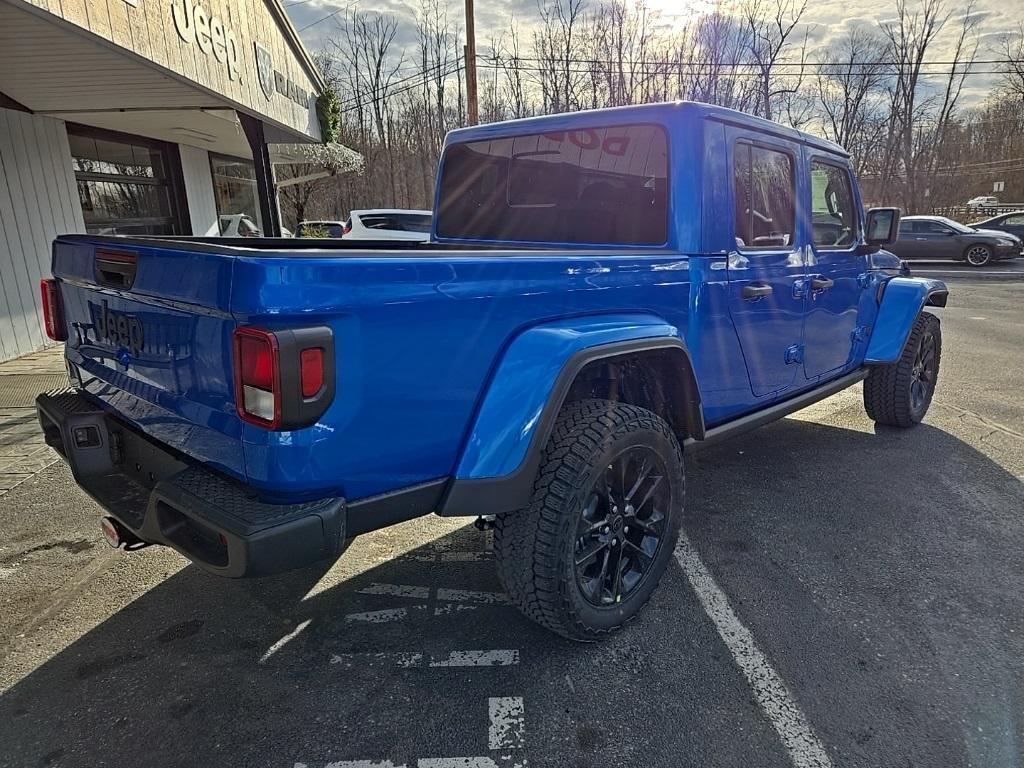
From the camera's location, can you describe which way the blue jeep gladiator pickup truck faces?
facing away from the viewer and to the right of the viewer

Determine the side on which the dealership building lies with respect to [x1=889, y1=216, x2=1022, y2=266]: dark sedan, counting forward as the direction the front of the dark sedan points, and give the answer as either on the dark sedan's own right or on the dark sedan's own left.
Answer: on the dark sedan's own right

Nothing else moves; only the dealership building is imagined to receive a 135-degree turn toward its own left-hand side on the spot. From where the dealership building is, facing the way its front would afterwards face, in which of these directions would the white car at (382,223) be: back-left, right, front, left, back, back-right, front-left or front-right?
front-right

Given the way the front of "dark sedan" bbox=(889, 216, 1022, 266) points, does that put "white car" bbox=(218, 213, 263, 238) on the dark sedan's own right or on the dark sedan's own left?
on the dark sedan's own right

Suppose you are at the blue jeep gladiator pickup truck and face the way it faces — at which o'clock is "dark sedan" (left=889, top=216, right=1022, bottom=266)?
The dark sedan is roughly at 12 o'clock from the blue jeep gladiator pickup truck.

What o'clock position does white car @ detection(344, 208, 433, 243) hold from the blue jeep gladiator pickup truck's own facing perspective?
The white car is roughly at 10 o'clock from the blue jeep gladiator pickup truck.

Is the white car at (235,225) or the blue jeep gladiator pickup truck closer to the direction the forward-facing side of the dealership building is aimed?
the blue jeep gladiator pickup truck

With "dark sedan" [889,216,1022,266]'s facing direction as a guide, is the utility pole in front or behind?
behind

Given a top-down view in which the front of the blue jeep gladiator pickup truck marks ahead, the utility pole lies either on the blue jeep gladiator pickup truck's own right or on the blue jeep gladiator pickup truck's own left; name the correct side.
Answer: on the blue jeep gladiator pickup truck's own left

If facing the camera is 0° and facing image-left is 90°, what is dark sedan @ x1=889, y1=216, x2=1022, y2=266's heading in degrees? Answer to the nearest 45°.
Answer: approximately 270°
